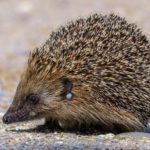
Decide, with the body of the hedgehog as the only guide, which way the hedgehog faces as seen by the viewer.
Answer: to the viewer's left
